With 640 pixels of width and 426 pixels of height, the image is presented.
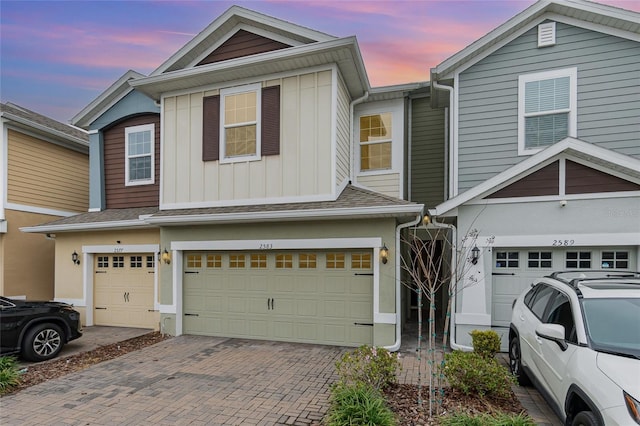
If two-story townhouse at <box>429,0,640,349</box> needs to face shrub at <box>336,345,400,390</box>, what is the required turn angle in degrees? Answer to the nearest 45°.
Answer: approximately 45° to its right

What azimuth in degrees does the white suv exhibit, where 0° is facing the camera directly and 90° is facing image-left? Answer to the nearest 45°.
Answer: approximately 315°

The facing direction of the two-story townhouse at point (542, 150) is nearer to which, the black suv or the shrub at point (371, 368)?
the shrub

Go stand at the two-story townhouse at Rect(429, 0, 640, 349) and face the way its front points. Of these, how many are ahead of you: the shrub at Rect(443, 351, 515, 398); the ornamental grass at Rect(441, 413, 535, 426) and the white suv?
3

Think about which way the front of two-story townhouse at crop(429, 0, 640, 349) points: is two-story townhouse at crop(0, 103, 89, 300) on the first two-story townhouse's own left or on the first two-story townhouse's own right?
on the first two-story townhouse's own right

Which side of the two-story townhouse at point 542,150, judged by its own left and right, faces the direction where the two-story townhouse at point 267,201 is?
right

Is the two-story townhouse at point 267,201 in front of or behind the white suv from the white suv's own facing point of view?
behind

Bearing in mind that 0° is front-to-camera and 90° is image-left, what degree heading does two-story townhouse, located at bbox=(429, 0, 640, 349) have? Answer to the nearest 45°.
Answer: approximately 0°
